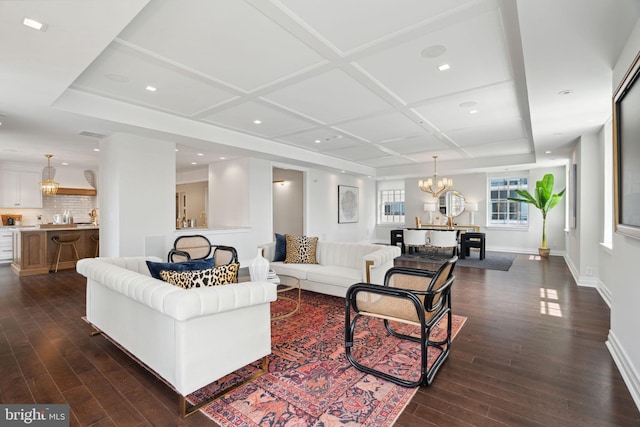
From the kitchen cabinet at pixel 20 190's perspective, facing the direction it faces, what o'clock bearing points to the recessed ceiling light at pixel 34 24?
The recessed ceiling light is roughly at 12 o'clock from the kitchen cabinet.

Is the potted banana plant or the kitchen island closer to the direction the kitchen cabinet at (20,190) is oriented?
the kitchen island

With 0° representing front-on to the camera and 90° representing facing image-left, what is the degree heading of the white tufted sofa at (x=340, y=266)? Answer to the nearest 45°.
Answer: approximately 45°

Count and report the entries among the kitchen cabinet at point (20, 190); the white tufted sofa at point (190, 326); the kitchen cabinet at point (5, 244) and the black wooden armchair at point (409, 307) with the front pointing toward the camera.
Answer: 2

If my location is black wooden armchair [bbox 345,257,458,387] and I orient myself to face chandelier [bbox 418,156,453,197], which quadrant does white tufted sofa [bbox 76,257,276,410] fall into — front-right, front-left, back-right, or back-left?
back-left

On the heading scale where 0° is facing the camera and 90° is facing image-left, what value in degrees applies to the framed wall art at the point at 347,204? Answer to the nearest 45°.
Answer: approximately 315°

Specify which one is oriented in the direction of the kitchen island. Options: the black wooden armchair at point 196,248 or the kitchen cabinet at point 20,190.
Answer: the kitchen cabinet

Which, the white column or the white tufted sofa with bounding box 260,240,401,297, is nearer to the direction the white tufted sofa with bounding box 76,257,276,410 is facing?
the white tufted sofa

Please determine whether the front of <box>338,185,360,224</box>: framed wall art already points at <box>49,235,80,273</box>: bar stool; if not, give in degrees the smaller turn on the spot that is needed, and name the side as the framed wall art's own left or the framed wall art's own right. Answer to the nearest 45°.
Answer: approximately 90° to the framed wall art's own right

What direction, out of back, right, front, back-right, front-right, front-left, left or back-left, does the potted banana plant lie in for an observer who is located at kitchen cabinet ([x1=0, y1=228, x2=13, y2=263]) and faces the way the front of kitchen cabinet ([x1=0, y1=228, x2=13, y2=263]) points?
front-left

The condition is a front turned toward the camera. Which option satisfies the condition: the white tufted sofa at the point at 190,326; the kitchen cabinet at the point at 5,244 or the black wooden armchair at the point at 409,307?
the kitchen cabinet
